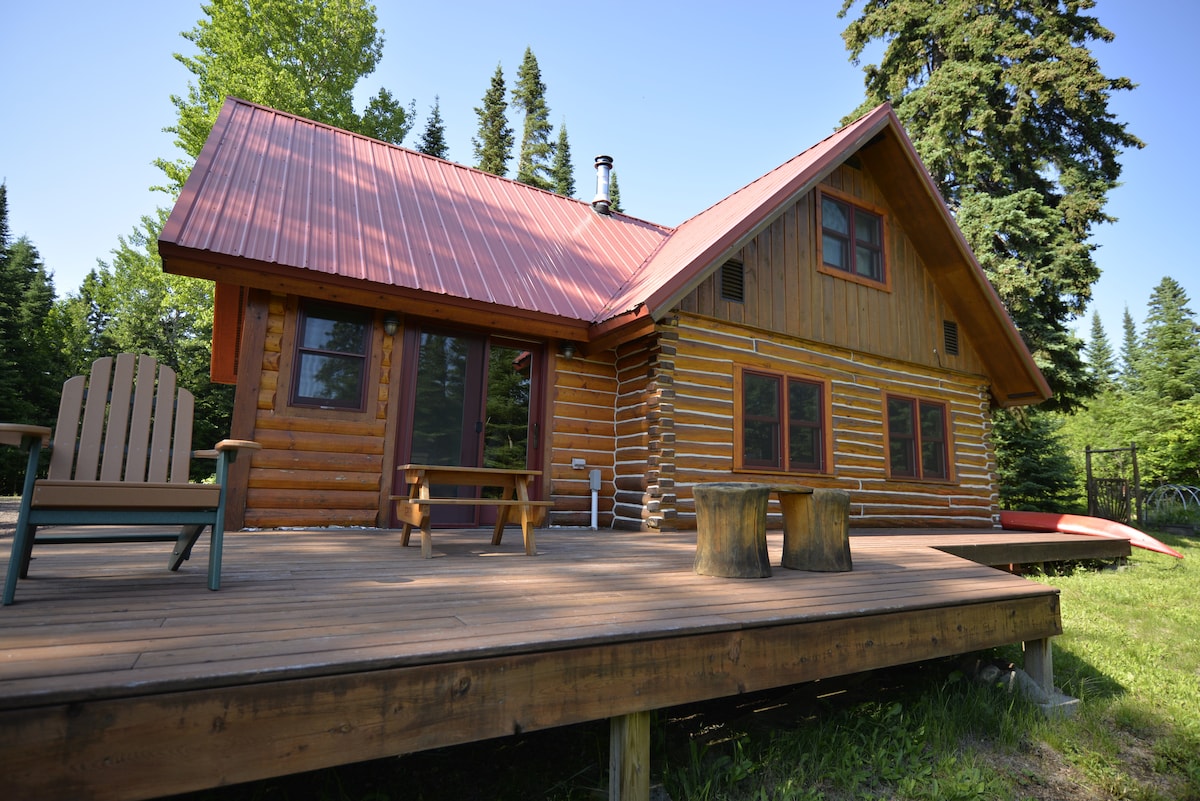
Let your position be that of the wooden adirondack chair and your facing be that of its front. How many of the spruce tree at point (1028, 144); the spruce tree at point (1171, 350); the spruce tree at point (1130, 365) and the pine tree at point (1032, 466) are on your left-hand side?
4

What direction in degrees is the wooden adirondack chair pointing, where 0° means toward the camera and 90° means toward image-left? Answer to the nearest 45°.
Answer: approximately 0°

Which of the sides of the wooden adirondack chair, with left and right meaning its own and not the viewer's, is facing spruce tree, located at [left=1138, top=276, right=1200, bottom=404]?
left

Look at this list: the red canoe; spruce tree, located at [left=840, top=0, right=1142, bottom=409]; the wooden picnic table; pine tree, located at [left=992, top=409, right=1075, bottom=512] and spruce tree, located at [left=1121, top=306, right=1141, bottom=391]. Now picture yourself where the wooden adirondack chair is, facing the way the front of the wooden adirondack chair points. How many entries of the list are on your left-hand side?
5

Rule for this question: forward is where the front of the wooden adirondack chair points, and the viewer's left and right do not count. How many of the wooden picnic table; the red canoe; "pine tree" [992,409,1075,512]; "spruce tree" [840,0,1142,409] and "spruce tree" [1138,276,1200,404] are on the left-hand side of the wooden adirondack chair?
5

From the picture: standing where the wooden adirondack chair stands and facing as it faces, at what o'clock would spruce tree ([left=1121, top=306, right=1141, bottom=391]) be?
The spruce tree is roughly at 9 o'clock from the wooden adirondack chair.

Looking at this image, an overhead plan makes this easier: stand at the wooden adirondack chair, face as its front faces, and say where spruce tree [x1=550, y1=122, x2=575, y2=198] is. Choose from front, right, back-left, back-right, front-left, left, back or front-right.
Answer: back-left

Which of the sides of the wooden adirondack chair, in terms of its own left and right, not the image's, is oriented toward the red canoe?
left

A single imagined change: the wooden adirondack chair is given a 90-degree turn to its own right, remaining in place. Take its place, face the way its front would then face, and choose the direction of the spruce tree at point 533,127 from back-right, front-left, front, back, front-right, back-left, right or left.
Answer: back-right

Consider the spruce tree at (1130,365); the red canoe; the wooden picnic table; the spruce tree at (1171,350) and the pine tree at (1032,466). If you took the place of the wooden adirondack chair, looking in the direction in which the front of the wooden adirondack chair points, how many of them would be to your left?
5

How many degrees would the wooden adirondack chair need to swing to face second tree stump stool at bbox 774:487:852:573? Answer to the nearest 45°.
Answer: approximately 45° to its left
